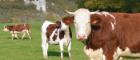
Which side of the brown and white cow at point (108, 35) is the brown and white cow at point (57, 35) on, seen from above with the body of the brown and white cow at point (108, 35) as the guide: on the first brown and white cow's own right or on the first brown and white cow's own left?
on the first brown and white cow's own right

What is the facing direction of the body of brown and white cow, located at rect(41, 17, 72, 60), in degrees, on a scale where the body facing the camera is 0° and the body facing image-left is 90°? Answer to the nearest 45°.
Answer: approximately 315°
